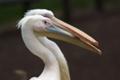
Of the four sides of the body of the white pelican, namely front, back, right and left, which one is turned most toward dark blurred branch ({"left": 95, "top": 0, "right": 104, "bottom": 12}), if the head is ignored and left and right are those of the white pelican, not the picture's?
left

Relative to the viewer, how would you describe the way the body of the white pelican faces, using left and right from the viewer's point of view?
facing to the right of the viewer
